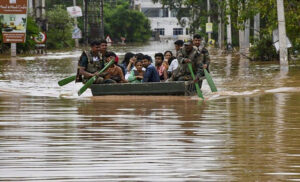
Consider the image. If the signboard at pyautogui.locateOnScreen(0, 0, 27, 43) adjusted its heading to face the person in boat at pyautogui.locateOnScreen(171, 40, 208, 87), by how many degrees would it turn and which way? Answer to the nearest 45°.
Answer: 0° — it already faces them

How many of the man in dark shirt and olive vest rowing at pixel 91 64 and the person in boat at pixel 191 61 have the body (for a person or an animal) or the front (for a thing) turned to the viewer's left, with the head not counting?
0

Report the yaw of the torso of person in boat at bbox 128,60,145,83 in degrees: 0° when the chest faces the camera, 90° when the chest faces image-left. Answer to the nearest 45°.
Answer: approximately 315°

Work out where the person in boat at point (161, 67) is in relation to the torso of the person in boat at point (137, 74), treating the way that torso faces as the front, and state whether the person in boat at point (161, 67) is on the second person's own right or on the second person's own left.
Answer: on the second person's own left

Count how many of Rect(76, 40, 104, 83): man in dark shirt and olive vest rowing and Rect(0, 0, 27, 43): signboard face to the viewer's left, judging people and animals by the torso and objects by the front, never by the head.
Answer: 0
